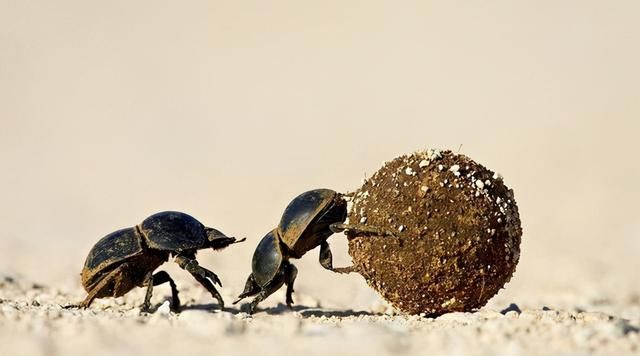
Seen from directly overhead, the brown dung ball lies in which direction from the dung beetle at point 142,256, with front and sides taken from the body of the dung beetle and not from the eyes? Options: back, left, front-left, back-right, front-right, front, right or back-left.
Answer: front-right

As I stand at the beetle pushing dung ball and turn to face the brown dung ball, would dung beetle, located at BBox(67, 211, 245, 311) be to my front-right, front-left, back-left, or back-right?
back-right

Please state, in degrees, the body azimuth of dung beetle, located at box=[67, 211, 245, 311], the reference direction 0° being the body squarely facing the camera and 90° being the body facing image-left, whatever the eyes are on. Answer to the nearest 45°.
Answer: approximately 270°

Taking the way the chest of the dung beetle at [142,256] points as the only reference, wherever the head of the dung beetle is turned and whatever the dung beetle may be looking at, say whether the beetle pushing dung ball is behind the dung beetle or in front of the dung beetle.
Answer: in front
